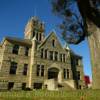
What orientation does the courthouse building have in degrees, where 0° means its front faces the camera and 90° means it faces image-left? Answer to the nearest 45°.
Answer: approximately 315°
